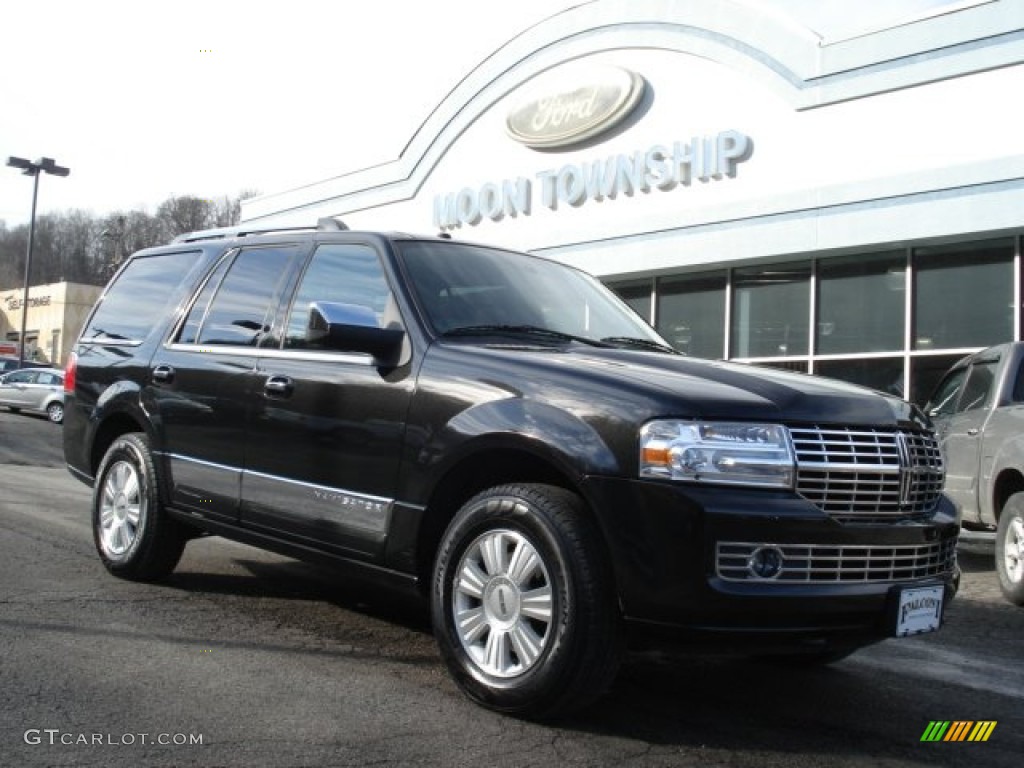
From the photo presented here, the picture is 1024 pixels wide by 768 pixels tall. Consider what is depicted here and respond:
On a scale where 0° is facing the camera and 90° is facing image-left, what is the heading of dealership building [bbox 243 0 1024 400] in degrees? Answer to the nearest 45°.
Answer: approximately 45°

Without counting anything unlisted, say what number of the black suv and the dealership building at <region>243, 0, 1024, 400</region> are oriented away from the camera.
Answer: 0

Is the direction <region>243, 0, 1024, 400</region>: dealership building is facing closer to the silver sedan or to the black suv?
the black suv

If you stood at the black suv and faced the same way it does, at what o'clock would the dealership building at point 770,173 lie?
The dealership building is roughly at 8 o'clock from the black suv.

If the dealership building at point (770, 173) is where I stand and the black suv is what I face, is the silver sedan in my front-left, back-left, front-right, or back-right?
back-right

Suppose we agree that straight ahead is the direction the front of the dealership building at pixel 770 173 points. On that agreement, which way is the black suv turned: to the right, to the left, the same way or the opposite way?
to the left

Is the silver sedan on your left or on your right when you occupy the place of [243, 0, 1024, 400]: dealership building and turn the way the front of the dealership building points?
on your right

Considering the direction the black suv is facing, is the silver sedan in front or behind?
behind

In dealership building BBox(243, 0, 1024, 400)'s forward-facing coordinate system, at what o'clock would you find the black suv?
The black suv is roughly at 11 o'clock from the dealership building.

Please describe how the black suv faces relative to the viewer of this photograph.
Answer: facing the viewer and to the right of the viewer
